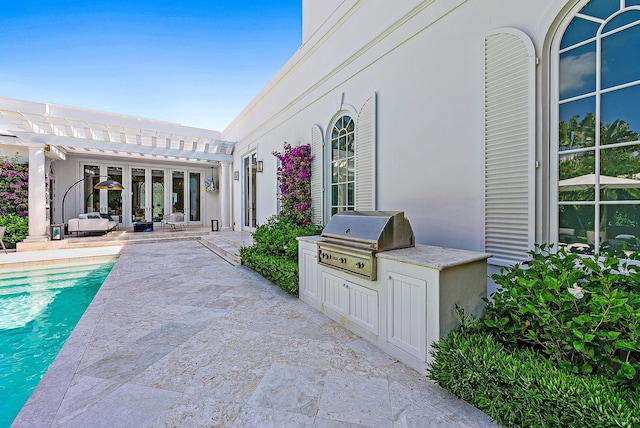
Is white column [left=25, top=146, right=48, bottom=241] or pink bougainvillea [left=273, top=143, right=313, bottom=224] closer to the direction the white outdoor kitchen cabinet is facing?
the white column

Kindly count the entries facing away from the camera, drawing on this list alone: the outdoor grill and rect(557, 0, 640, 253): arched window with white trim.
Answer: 0

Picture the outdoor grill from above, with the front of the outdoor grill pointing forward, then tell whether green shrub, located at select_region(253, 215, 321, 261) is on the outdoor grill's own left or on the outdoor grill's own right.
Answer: on the outdoor grill's own right

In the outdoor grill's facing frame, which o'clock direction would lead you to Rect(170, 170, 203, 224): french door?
The french door is roughly at 3 o'clock from the outdoor grill.

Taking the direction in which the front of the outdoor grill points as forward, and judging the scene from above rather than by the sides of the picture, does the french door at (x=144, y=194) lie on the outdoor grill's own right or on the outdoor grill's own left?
on the outdoor grill's own right

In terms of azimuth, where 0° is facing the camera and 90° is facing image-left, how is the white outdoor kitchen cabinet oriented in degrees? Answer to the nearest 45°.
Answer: approximately 45°

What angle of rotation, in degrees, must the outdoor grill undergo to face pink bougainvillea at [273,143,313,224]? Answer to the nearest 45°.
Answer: approximately 90° to its right

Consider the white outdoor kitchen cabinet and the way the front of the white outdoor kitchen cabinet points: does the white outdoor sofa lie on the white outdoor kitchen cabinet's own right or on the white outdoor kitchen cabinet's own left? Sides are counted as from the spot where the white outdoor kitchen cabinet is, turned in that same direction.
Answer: on the white outdoor kitchen cabinet's own right

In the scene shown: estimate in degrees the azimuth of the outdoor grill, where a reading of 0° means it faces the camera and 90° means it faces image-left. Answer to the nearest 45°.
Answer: approximately 45°

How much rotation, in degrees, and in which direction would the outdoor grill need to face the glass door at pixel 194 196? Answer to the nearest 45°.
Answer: approximately 90° to its right

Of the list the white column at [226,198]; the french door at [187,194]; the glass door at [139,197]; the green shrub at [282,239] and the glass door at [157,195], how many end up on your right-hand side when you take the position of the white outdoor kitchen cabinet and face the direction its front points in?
5

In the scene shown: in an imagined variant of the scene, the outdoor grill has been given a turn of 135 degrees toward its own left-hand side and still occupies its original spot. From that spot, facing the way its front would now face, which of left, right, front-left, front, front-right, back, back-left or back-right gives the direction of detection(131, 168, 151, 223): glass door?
back-left

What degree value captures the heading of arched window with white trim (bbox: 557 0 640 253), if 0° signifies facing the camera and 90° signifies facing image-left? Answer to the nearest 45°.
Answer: approximately 45°

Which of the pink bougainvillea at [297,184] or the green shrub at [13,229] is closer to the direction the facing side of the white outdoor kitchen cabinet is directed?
the green shrub

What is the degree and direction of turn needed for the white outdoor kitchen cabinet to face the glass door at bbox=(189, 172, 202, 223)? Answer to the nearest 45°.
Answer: approximately 90° to its right

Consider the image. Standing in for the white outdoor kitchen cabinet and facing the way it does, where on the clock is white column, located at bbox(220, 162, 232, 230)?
The white column is roughly at 3 o'clock from the white outdoor kitchen cabinet.
